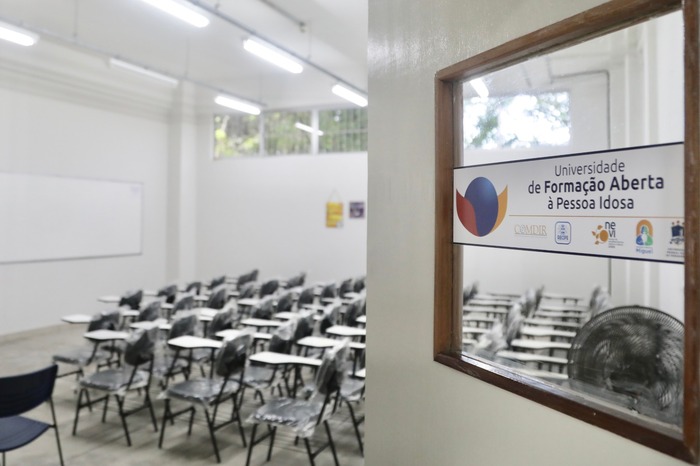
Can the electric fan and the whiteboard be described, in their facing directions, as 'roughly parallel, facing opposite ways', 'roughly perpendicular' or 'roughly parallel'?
roughly perpendicular

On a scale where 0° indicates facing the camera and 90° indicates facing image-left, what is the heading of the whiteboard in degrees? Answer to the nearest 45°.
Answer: approximately 315°

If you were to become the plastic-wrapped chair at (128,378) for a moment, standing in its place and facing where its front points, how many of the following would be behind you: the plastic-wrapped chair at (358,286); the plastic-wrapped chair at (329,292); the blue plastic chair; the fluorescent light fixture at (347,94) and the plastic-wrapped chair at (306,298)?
4

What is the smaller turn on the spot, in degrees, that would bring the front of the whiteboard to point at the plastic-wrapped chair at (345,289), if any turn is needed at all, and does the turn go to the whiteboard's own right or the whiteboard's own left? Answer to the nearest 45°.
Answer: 0° — it already faces it

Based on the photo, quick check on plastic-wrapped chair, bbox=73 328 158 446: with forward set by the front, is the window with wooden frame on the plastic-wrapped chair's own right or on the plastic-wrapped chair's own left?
on the plastic-wrapped chair's own left

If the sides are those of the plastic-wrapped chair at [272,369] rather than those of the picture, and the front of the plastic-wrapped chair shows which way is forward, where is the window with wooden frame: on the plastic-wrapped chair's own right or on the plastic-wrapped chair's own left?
on the plastic-wrapped chair's own left

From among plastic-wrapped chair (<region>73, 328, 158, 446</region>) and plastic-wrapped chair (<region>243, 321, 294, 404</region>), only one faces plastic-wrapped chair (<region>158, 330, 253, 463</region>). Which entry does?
plastic-wrapped chair (<region>243, 321, 294, 404</region>)

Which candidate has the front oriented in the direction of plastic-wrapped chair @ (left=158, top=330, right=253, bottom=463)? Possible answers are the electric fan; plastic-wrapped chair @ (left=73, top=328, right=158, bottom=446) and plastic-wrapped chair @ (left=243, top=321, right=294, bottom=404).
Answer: plastic-wrapped chair @ (left=243, top=321, right=294, bottom=404)

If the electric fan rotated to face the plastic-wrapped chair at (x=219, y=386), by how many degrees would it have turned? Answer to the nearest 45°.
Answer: approximately 90° to its right

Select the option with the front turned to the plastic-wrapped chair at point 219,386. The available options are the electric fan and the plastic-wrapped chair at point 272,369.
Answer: the plastic-wrapped chair at point 272,369

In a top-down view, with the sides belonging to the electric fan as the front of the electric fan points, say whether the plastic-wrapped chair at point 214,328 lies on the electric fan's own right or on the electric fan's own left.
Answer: on the electric fan's own right
